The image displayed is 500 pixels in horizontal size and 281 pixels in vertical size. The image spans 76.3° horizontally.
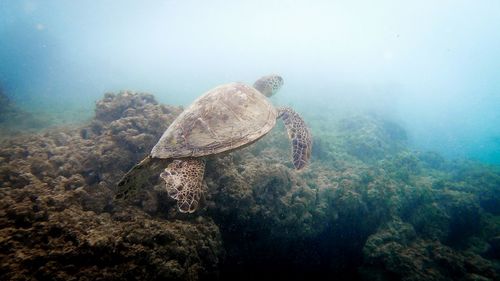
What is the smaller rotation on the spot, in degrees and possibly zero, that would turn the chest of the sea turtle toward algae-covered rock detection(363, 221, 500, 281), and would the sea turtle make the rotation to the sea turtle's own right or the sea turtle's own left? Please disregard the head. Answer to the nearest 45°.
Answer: approximately 45° to the sea turtle's own right

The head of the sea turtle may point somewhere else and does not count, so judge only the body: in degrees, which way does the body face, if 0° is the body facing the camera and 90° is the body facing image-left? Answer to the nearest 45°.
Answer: approximately 225°

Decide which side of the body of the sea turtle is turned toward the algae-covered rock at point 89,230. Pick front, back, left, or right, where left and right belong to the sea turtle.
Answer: back
